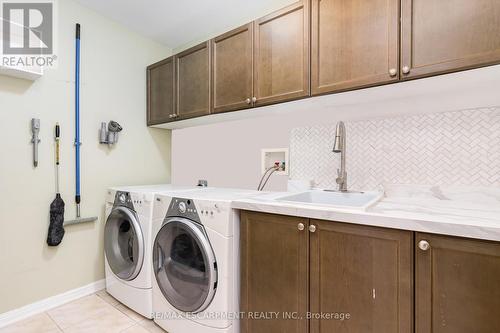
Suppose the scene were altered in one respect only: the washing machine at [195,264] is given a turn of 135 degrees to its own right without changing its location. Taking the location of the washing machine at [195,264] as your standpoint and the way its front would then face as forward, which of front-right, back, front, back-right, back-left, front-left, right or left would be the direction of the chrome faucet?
right

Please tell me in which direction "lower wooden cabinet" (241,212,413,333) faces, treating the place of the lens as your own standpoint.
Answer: facing the viewer and to the left of the viewer

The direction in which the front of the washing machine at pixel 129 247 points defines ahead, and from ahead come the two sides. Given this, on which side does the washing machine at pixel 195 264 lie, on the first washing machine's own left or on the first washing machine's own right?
on the first washing machine's own left

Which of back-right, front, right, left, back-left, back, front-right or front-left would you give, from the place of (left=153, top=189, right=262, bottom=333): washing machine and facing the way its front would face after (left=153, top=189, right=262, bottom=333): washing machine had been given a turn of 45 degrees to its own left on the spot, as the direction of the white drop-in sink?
left

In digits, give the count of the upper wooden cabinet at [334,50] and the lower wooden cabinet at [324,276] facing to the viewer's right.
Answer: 0

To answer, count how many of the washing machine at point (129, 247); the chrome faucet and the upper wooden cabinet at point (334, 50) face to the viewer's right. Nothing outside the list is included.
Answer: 0

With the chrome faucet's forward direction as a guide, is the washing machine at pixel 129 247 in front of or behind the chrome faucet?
in front

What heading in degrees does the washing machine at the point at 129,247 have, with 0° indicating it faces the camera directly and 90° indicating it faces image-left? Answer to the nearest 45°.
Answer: approximately 45°

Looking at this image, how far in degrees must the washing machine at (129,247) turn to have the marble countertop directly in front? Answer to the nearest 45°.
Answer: approximately 90° to its left

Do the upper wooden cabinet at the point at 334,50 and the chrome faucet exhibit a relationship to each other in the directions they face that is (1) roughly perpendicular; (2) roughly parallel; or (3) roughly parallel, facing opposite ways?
roughly parallel

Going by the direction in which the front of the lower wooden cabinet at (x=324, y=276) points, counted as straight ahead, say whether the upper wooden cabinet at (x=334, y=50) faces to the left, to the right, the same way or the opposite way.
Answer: the same way

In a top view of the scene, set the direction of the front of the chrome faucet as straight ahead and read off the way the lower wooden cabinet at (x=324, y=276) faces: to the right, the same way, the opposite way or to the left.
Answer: the same way

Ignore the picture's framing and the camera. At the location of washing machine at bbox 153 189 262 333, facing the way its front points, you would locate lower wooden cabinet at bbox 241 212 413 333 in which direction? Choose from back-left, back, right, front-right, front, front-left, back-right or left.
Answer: left

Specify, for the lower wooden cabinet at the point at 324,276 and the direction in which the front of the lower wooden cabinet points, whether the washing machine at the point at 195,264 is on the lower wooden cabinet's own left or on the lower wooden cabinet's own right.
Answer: on the lower wooden cabinet's own right

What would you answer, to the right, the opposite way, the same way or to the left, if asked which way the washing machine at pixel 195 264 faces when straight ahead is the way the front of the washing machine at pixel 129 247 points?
the same way
